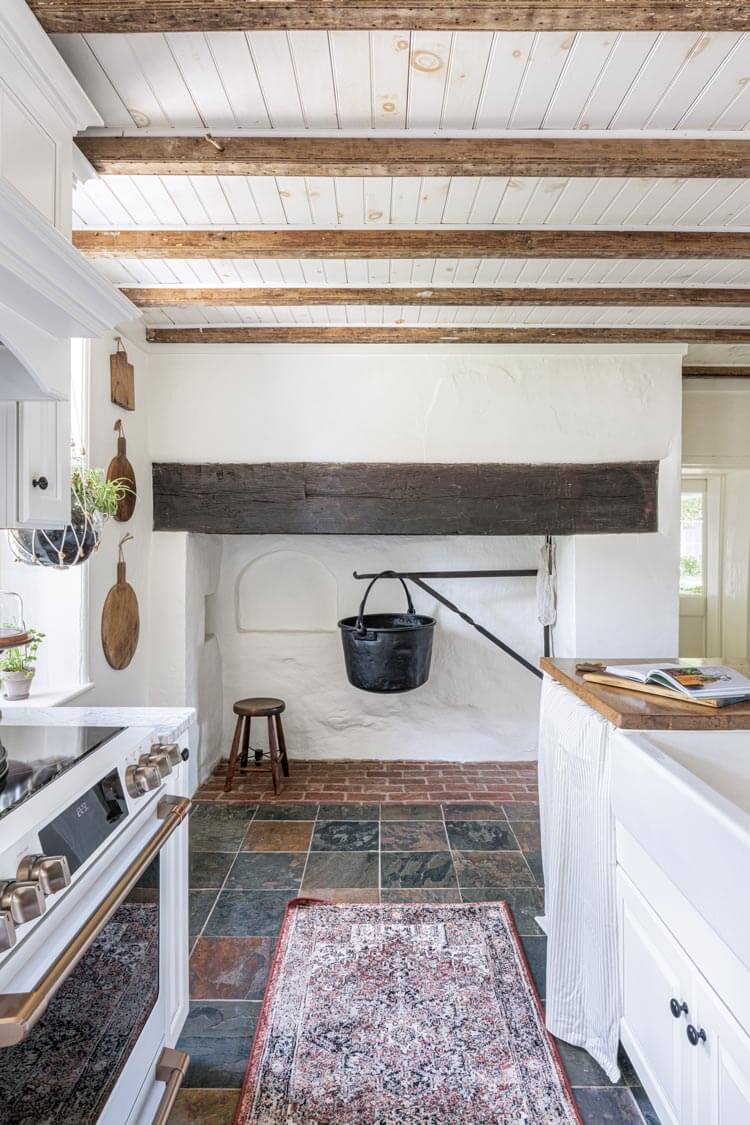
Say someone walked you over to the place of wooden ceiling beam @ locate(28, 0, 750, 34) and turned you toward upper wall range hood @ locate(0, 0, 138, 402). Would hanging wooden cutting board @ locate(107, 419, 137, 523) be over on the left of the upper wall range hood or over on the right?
right

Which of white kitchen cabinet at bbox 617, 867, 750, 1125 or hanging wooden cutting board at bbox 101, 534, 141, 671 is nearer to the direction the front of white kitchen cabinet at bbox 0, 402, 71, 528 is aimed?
the white kitchen cabinet

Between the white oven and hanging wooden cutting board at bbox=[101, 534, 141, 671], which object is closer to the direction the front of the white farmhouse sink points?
the white oven

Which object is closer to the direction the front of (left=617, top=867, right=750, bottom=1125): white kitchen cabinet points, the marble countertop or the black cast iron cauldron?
the marble countertop

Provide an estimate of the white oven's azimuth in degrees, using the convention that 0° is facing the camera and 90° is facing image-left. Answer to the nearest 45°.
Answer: approximately 315°

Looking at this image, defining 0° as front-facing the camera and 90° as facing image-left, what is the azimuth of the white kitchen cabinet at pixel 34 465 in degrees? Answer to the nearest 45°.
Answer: approximately 315°
